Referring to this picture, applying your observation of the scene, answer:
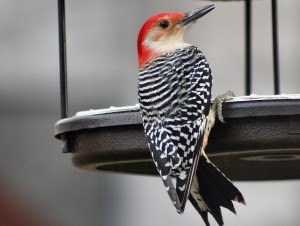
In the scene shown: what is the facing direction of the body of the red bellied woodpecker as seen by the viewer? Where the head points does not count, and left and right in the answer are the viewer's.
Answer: facing away from the viewer and to the right of the viewer
